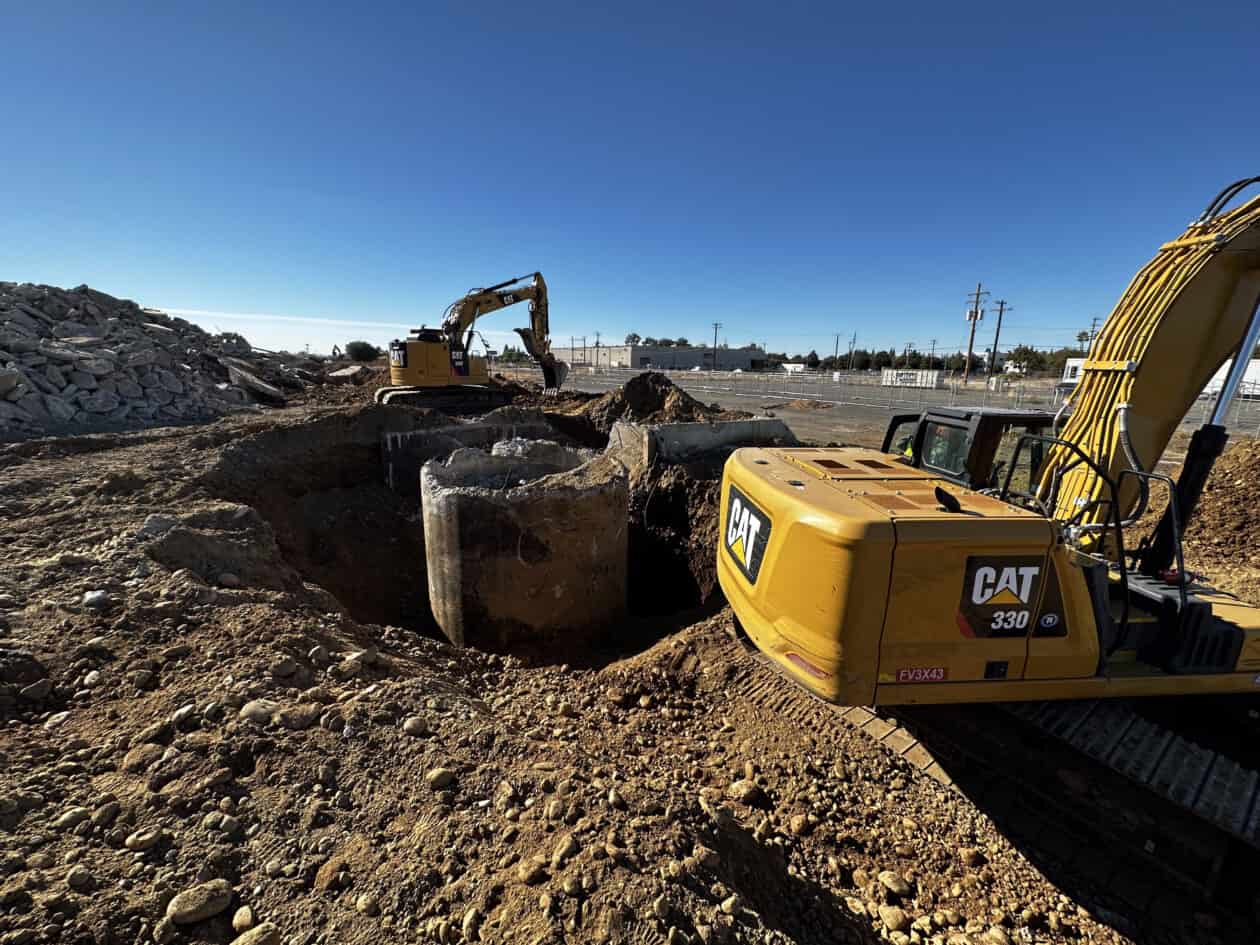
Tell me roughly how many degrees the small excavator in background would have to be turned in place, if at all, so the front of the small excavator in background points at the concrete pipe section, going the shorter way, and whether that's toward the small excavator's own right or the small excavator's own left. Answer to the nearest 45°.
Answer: approximately 90° to the small excavator's own right

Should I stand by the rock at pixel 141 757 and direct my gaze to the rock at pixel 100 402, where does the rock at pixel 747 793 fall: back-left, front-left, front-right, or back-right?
back-right

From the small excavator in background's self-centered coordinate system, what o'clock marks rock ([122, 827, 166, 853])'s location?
The rock is roughly at 3 o'clock from the small excavator in background.

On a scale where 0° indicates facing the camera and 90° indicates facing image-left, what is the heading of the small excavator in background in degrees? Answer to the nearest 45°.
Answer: approximately 270°

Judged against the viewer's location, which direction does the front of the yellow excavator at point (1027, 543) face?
facing away from the viewer and to the right of the viewer

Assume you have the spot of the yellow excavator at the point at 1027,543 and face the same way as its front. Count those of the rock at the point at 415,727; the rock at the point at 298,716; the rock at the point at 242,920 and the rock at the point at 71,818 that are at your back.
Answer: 4

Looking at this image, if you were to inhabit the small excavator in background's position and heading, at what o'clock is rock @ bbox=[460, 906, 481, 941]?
The rock is roughly at 3 o'clock from the small excavator in background.

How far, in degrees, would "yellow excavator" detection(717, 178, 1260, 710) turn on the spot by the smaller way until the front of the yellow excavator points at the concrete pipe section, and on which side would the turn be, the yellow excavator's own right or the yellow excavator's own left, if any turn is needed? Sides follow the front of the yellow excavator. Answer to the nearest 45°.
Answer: approximately 135° to the yellow excavator's own left

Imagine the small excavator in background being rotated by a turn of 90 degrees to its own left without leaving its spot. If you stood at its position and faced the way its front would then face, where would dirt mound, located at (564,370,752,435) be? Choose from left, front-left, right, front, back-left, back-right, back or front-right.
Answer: back-right

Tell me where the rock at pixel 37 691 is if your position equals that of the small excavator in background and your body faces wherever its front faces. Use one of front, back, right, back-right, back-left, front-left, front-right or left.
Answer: right

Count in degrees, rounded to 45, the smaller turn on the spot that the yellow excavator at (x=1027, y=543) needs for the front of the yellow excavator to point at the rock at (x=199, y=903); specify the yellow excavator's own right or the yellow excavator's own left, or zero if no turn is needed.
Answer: approximately 180°

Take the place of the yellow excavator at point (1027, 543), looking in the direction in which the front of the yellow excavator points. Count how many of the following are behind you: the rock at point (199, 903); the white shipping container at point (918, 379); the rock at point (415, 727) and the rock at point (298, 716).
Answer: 3

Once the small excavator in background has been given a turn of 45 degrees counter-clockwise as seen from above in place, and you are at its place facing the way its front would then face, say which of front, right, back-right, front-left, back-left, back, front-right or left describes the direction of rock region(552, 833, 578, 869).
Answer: back-right
